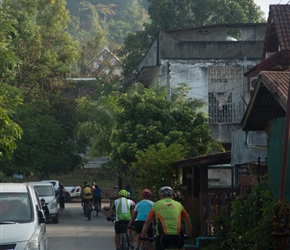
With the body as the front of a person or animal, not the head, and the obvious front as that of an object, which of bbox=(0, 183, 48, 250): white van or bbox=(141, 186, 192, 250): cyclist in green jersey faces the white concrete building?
the cyclist in green jersey

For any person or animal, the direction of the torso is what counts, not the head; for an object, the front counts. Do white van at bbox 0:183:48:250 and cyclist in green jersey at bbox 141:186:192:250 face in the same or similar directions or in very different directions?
very different directions

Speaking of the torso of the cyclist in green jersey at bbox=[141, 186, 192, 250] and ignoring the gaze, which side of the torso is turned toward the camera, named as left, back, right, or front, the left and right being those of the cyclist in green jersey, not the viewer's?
back

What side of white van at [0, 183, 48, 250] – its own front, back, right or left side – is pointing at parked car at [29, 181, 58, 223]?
back

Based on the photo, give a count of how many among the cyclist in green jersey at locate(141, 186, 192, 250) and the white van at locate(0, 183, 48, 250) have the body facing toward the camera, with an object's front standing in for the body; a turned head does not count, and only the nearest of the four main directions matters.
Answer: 1

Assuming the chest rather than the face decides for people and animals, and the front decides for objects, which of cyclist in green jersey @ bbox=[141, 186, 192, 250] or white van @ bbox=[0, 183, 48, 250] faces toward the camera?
the white van

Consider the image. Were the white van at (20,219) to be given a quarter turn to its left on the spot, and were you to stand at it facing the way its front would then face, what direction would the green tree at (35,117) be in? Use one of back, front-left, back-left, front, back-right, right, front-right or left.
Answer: left

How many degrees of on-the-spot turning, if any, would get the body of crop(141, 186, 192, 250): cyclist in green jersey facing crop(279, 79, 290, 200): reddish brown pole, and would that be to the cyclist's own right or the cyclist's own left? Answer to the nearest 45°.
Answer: approximately 90° to the cyclist's own right

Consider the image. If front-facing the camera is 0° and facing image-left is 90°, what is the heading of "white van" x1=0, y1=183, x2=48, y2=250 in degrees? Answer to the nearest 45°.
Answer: approximately 0°

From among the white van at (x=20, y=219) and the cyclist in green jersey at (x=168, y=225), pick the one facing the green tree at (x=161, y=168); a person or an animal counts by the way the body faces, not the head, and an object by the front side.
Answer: the cyclist in green jersey

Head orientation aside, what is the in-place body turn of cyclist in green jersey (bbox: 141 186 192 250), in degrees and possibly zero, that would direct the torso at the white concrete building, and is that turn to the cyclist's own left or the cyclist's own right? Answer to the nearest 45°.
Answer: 0° — they already face it
